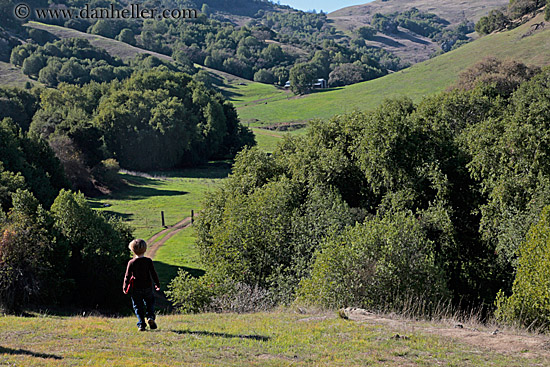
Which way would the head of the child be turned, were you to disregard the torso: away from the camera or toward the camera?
away from the camera

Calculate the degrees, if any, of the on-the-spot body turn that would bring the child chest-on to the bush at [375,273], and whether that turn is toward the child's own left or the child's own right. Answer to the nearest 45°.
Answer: approximately 45° to the child's own right

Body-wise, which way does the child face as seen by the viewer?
away from the camera

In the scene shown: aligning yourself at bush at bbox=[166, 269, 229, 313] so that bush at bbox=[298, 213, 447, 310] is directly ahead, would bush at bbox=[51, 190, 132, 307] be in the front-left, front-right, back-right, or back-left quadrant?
back-left

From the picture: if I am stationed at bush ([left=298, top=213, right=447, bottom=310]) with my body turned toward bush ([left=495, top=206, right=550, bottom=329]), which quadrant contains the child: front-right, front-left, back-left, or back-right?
back-right
